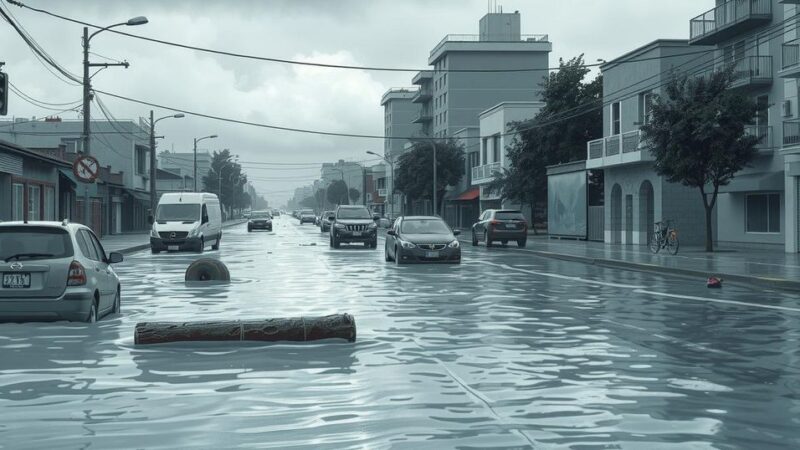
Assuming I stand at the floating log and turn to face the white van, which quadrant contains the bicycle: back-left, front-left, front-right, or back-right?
front-right

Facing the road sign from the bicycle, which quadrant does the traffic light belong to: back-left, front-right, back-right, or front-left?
front-left

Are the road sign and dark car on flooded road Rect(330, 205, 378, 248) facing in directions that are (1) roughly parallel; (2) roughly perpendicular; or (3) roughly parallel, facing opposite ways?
roughly parallel

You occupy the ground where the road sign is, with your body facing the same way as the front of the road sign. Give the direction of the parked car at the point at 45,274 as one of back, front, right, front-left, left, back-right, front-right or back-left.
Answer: front

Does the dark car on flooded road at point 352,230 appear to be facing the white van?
no

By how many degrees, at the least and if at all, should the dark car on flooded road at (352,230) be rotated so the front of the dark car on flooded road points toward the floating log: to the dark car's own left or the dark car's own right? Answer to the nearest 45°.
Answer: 0° — it already faces it

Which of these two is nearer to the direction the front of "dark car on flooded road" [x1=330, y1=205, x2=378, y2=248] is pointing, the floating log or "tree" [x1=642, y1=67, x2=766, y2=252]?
the floating log

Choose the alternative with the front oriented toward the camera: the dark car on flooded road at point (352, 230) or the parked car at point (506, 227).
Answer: the dark car on flooded road at point (352, 230)

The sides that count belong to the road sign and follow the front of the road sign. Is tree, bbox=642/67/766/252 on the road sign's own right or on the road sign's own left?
on the road sign's own left

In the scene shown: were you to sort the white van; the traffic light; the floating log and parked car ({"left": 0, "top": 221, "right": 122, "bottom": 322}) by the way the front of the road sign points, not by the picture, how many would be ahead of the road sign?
3

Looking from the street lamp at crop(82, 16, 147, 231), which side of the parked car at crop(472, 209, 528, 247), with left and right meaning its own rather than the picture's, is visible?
left

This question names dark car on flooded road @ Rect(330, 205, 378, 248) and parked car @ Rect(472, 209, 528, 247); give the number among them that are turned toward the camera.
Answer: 1

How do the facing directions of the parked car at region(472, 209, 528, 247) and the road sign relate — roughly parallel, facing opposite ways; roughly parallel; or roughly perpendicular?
roughly parallel, facing opposite ways

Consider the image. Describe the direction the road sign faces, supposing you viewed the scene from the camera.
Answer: facing the viewer

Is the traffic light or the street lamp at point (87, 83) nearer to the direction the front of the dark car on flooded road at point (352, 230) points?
the traffic light

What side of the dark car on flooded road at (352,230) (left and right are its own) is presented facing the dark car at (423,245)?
front

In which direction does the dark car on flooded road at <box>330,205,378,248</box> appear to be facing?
toward the camera

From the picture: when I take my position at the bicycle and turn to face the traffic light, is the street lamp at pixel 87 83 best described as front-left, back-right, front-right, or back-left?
front-right

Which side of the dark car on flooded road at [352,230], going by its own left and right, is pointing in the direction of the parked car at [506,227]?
left
